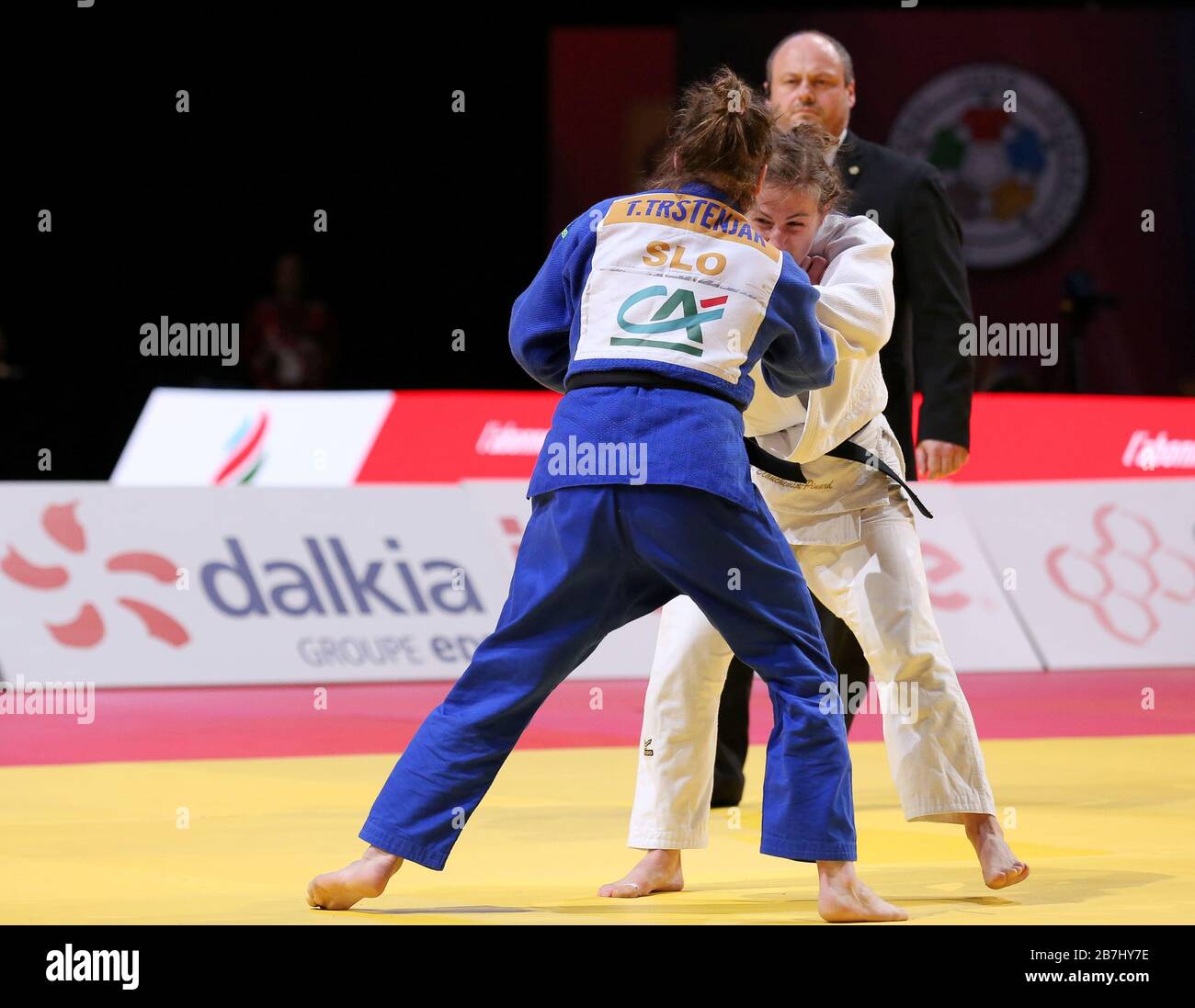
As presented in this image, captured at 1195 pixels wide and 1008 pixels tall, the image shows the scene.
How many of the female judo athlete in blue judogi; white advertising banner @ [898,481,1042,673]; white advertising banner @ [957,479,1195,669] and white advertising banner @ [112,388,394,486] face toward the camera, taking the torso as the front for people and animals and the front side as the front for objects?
3

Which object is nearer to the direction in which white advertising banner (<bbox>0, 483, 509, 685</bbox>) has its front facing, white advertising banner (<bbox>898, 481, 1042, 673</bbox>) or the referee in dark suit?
the referee in dark suit

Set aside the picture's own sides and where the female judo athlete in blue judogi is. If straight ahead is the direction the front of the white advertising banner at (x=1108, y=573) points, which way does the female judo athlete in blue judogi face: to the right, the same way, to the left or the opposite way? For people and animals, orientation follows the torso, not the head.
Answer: the opposite way

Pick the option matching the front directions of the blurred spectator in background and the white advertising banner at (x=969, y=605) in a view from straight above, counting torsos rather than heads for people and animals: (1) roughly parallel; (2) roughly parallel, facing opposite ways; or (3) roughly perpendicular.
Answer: roughly parallel

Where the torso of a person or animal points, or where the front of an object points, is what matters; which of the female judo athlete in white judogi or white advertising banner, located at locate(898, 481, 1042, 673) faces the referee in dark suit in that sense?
the white advertising banner

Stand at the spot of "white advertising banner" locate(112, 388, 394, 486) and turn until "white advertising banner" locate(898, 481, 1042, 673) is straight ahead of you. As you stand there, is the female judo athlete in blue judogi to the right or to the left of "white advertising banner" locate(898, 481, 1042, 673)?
right

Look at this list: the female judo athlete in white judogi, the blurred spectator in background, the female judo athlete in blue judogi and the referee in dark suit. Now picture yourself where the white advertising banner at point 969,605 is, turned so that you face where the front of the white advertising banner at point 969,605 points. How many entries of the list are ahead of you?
3

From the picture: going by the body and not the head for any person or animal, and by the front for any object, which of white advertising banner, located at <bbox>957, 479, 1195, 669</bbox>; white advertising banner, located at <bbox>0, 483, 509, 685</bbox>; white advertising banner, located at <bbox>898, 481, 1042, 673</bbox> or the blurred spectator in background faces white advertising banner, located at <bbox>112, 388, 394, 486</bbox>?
the blurred spectator in background

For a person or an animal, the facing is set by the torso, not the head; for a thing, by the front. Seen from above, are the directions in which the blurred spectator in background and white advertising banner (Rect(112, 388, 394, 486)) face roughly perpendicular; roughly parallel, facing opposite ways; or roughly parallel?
roughly parallel

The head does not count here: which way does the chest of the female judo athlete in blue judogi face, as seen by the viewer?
away from the camera

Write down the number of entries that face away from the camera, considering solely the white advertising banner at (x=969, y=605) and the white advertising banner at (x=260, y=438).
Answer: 0

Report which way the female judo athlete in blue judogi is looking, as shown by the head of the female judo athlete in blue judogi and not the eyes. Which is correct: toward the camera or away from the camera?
away from the camera

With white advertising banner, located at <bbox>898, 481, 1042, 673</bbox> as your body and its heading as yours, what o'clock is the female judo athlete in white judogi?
The female judo athlete in white judogi is roughly at 12 o'clock from the white advertising banner.

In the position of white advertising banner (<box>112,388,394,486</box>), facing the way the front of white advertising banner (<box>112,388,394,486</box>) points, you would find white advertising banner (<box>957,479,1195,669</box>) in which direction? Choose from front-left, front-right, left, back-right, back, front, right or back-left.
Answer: front-left

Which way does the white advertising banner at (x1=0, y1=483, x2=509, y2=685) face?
toward the camera

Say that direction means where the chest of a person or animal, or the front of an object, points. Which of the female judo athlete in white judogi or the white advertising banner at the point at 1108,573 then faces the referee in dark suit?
the white advertising banner

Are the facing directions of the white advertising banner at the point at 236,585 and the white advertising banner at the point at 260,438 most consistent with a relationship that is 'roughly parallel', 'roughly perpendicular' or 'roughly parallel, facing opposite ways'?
roughly parallel

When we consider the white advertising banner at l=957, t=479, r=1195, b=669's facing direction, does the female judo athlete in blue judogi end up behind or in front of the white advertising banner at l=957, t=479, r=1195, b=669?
in front

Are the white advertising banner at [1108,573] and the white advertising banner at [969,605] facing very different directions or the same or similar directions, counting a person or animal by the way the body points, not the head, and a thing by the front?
same or similar directions

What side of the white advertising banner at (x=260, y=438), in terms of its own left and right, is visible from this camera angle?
front
